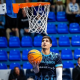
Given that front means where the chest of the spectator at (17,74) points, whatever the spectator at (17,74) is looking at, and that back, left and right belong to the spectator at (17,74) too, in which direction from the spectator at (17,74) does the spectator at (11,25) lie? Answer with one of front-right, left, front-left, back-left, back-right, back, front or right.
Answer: back

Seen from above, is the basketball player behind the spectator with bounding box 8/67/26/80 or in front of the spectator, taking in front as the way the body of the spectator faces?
in front

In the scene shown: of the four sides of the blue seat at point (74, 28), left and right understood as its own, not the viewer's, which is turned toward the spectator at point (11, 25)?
right

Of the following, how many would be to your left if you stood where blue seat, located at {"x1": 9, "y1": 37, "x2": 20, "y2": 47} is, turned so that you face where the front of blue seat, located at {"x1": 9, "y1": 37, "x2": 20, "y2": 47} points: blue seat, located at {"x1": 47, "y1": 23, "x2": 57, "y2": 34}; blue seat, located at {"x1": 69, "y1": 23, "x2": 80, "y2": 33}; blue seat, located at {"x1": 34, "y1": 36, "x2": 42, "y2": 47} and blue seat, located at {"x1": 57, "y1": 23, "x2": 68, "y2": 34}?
4

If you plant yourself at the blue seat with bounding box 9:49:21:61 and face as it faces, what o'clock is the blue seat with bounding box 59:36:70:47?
the blue seat with bounding box 59:36:70:47 is roughly at 9 o'clock from the blue seat with bounding box 9:49:21:61.

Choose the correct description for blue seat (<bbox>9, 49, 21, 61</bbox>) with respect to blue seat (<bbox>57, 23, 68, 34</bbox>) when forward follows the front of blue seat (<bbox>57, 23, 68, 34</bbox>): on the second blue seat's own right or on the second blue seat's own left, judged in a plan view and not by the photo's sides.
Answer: on the second blue seat's own right

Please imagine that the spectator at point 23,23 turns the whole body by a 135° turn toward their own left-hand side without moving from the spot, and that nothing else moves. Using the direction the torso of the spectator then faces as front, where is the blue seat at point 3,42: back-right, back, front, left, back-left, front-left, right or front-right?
back-left
